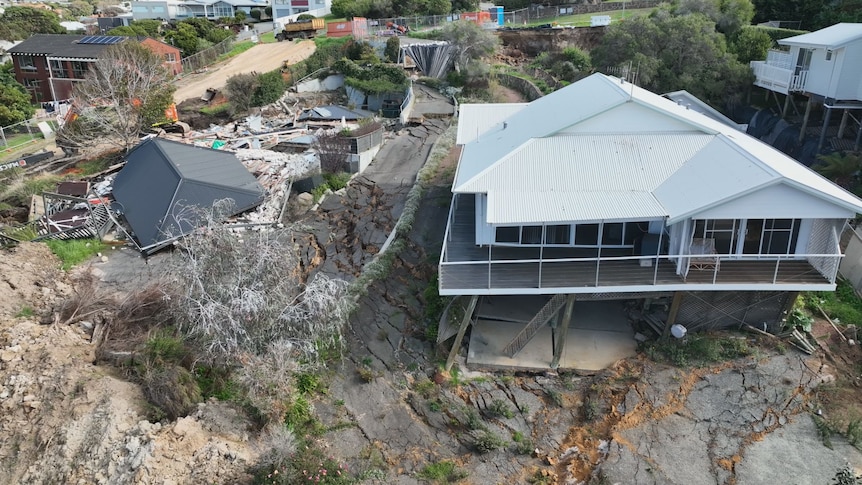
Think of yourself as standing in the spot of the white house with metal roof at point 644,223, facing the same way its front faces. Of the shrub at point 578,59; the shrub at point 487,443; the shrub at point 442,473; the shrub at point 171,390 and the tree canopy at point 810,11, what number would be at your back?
2

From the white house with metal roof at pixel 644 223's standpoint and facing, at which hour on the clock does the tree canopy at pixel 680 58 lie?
The tree canopy is roughly at 6 o'clock from the white house with metal roof.

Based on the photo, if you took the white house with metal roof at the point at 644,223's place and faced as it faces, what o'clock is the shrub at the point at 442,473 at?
The shrub is roughly at 1 o'clock from the white house with metal roof.

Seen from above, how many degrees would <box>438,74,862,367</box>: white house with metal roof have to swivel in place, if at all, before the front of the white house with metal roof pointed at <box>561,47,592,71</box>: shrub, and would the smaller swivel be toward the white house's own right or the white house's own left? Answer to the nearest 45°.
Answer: approximately 180°

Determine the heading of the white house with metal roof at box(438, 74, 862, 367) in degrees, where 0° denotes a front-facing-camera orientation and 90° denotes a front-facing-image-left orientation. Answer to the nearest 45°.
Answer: approximately 0°

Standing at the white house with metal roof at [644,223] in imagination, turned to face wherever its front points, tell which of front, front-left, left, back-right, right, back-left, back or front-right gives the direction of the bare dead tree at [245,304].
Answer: front-right

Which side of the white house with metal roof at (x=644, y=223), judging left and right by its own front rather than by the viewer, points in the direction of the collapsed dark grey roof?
right

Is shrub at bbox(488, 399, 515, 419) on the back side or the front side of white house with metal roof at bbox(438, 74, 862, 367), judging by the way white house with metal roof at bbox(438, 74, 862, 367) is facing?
on the front side

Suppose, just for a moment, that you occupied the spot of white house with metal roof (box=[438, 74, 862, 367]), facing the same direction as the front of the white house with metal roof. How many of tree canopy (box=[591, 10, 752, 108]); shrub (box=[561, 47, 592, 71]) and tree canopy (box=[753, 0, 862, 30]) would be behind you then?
3

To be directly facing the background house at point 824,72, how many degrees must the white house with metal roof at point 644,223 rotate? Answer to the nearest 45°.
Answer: approximately 135° to its left

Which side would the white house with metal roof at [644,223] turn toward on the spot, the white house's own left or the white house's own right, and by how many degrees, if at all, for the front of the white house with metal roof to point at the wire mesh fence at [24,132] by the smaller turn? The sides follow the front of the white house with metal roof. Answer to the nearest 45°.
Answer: approximately 90° to the white house's own right

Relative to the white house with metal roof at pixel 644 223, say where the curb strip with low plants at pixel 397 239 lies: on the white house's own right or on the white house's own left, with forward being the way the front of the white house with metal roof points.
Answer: on the white house's own right

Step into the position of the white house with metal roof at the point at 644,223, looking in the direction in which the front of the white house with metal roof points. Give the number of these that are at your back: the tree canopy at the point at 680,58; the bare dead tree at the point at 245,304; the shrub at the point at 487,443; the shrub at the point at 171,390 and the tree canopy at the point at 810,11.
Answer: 2
